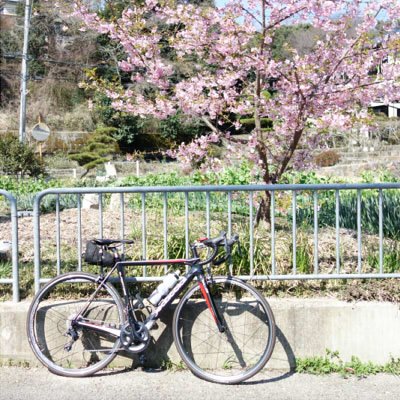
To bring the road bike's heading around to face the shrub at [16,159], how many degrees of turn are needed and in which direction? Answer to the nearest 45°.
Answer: approximately 90° to its left

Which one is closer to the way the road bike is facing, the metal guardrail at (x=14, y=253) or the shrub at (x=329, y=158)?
the shrub

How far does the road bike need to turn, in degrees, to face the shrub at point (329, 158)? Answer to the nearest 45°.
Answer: approximately 90° to its left

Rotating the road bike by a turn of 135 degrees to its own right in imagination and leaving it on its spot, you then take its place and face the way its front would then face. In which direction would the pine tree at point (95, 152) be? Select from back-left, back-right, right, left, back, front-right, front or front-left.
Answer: back-right

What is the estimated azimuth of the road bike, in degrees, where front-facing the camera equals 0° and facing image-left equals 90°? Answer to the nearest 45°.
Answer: approximately 270°

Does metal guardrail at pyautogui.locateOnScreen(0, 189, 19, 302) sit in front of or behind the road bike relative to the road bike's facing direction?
behind
